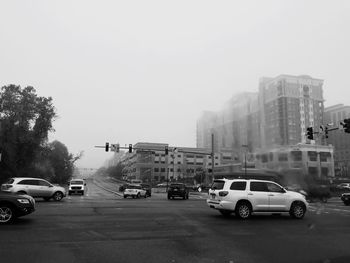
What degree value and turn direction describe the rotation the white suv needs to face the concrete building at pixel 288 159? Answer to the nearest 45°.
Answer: approximately 45° to its left

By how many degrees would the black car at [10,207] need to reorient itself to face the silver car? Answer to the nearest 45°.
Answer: approximately 135° to its left

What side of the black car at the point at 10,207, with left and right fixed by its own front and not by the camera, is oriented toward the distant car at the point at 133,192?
left

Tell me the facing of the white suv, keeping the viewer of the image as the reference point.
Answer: facing away from the viewer and to the right of the viewer

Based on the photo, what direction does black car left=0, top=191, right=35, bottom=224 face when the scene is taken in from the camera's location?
facing the viewer and to the right of the viewer

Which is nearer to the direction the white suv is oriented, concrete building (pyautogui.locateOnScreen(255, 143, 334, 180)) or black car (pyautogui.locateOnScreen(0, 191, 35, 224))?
the concrete building

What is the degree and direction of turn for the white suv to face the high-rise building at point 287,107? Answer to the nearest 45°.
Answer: approximately 45° to its left

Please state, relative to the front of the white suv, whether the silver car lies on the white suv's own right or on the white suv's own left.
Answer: on the white suv's own left

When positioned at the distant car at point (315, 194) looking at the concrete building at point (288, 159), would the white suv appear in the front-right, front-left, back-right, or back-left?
back-left
